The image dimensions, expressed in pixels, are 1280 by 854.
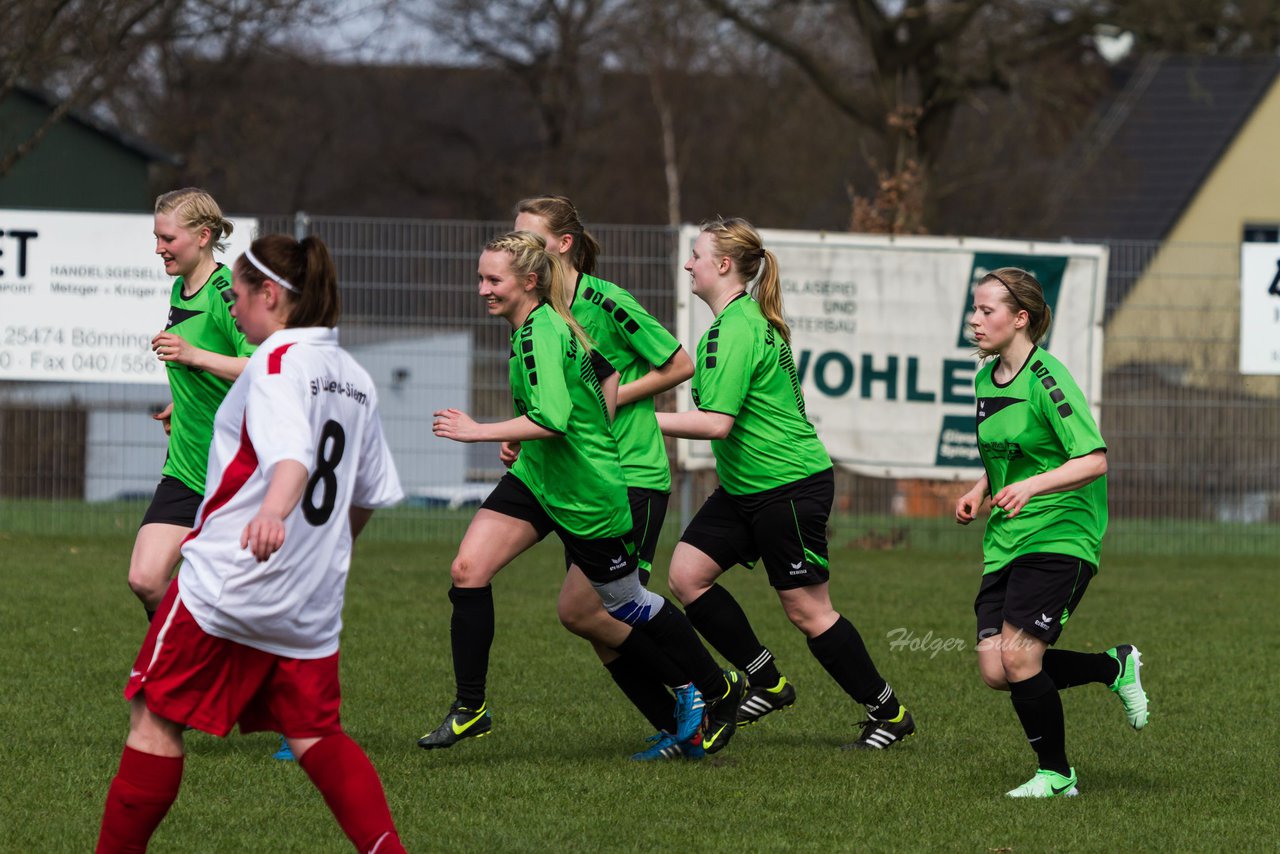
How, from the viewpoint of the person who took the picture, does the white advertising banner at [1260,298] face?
facing the viewer

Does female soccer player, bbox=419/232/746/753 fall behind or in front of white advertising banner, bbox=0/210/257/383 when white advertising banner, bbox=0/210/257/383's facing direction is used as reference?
in front

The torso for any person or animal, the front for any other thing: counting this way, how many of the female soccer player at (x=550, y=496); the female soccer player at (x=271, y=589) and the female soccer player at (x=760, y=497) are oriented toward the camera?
0

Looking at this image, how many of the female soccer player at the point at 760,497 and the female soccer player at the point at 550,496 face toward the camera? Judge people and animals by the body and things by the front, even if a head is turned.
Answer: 0

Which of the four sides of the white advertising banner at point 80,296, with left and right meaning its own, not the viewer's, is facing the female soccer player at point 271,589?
front

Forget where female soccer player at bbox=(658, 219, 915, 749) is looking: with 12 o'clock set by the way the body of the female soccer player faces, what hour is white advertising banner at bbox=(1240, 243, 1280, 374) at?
The white advertising banner is roughly at 4 o'clock from the female soccer player.

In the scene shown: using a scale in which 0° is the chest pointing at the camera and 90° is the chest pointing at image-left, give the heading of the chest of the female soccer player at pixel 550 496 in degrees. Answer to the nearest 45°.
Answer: approximately 90°

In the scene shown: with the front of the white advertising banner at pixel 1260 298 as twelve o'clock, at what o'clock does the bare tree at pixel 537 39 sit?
The bare tree is roughly at 5 o'clock from the white advertising banner.

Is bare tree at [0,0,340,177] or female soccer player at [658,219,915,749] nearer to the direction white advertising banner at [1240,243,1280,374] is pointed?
the female soccer player

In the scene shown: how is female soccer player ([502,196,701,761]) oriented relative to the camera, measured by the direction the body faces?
to the viewer's left

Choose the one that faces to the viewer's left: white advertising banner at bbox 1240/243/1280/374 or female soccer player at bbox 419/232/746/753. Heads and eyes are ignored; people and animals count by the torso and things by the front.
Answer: the female soccer player

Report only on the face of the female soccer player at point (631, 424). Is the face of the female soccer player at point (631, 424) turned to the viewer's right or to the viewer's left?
to the viewer's left

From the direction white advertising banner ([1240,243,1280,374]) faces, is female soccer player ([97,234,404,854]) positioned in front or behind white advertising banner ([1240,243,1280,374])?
in front

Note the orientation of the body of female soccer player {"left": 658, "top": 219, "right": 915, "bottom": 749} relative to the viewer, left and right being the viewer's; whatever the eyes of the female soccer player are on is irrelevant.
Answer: facing to the left of the viewer

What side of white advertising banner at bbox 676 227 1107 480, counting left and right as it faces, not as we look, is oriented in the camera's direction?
front

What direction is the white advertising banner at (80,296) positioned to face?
toward the camera

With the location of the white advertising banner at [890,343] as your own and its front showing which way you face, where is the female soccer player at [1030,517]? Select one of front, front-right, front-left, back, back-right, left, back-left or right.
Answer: front

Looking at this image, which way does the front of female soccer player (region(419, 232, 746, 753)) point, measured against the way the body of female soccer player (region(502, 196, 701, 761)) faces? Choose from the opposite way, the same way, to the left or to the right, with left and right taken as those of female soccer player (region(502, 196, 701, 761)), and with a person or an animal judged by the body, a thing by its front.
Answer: the same way
